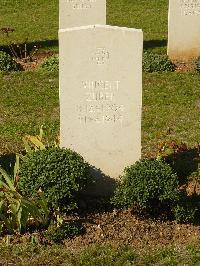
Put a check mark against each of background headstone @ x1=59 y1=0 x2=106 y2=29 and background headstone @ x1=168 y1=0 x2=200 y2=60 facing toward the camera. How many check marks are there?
2

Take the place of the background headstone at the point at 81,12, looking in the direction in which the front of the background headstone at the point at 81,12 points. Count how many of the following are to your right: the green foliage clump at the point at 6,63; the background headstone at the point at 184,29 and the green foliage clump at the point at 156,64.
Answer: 1

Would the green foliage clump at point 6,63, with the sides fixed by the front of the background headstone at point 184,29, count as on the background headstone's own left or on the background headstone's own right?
on the background headstone's own right

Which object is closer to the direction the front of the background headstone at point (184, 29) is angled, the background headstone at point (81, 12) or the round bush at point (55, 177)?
the round bush

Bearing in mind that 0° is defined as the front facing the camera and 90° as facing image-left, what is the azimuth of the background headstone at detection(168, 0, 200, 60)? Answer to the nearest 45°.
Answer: approximately 0°

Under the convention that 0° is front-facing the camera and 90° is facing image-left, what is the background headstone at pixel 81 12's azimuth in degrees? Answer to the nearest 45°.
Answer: approximately 0°

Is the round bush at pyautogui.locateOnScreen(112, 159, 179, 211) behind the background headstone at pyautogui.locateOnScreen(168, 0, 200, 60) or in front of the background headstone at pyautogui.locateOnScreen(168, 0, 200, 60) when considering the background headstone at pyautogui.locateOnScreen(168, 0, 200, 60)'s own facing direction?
in front

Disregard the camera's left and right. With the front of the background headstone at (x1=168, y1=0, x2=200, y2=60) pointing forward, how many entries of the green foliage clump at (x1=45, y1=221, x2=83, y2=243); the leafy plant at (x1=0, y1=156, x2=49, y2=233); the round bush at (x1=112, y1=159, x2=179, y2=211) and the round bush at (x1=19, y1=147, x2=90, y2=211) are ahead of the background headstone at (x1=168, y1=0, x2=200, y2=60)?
4

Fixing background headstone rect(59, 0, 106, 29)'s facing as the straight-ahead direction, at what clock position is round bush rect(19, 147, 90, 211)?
The round bush is roughly at 12 o'clock from the background headstone.

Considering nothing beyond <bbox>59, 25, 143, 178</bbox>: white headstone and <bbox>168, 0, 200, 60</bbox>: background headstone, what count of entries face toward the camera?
2

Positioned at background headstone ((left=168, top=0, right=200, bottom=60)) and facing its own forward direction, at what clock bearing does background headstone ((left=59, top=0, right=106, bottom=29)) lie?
background headstone ((left=59, top=0, right=106, bottom=29)) is roughly at 2 o'clock from background headstone ((left=168, top=0, right=200, bottom=60)).
